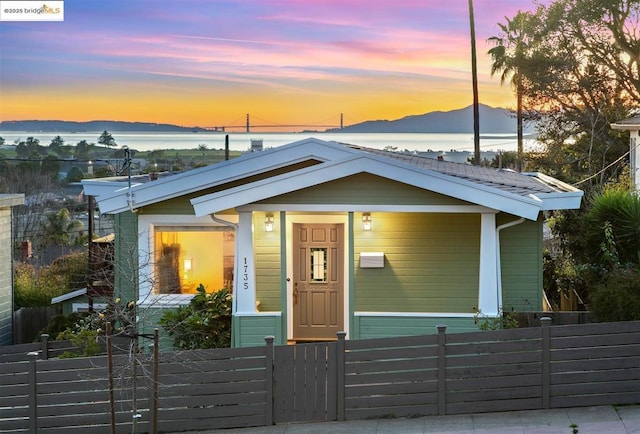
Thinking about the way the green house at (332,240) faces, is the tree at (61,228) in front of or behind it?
behind

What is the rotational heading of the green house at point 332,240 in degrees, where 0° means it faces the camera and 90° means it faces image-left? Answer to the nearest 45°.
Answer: approximately 0°

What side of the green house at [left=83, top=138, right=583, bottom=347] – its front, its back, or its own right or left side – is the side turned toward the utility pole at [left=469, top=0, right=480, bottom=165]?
back

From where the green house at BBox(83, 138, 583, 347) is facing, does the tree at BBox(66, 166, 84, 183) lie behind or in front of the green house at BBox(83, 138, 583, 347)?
behind

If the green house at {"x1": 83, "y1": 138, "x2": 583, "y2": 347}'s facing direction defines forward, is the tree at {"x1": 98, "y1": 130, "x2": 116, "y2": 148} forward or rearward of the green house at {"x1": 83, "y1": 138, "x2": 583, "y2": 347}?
rearward

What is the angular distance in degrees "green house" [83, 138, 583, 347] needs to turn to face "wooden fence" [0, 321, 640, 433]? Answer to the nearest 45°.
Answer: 0° — it already faces it

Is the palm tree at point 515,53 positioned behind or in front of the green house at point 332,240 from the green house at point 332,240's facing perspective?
behind
